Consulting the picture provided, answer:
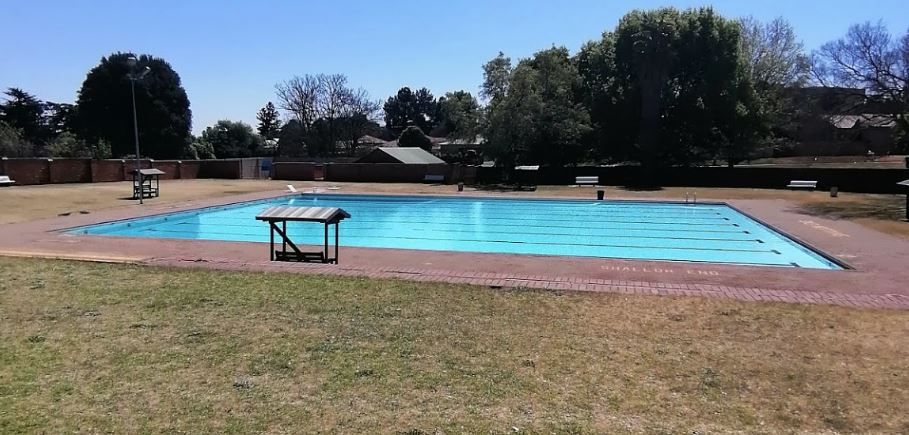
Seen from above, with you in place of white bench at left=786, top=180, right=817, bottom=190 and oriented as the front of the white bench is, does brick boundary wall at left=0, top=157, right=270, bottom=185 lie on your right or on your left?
on your right

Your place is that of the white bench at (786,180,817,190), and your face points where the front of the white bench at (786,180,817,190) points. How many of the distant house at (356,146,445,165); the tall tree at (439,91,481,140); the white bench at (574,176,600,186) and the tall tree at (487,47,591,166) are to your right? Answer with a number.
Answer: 4

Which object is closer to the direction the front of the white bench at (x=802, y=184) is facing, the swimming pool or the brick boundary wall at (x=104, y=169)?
the swimming pool

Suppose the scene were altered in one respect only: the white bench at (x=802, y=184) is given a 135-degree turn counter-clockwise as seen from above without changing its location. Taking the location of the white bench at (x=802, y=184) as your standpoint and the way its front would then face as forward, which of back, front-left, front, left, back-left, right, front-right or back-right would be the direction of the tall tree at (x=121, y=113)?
back-left

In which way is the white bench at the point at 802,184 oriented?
toward the camera

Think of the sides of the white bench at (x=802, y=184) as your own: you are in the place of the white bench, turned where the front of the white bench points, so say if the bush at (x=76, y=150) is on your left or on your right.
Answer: on your right

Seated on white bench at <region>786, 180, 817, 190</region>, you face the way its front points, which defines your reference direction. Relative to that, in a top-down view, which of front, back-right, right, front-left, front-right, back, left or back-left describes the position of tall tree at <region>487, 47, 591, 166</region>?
right

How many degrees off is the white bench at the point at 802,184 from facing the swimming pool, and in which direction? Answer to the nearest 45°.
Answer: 0° — it already faces it

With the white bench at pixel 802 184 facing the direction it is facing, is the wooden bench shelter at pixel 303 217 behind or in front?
in front

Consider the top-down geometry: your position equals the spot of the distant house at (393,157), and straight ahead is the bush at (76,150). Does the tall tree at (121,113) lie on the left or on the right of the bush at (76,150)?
right

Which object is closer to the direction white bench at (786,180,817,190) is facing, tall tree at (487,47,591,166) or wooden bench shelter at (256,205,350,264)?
the wooden bench shelter

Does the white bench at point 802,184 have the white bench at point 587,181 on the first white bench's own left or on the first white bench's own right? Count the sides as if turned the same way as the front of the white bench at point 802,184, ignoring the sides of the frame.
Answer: on the first white bench's own right

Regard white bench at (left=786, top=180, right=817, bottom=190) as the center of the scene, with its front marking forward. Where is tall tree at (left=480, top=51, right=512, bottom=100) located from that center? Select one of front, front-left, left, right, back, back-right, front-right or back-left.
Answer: right

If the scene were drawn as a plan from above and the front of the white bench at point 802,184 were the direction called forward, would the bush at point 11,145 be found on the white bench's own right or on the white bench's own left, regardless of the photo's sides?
on the white bench's own right
